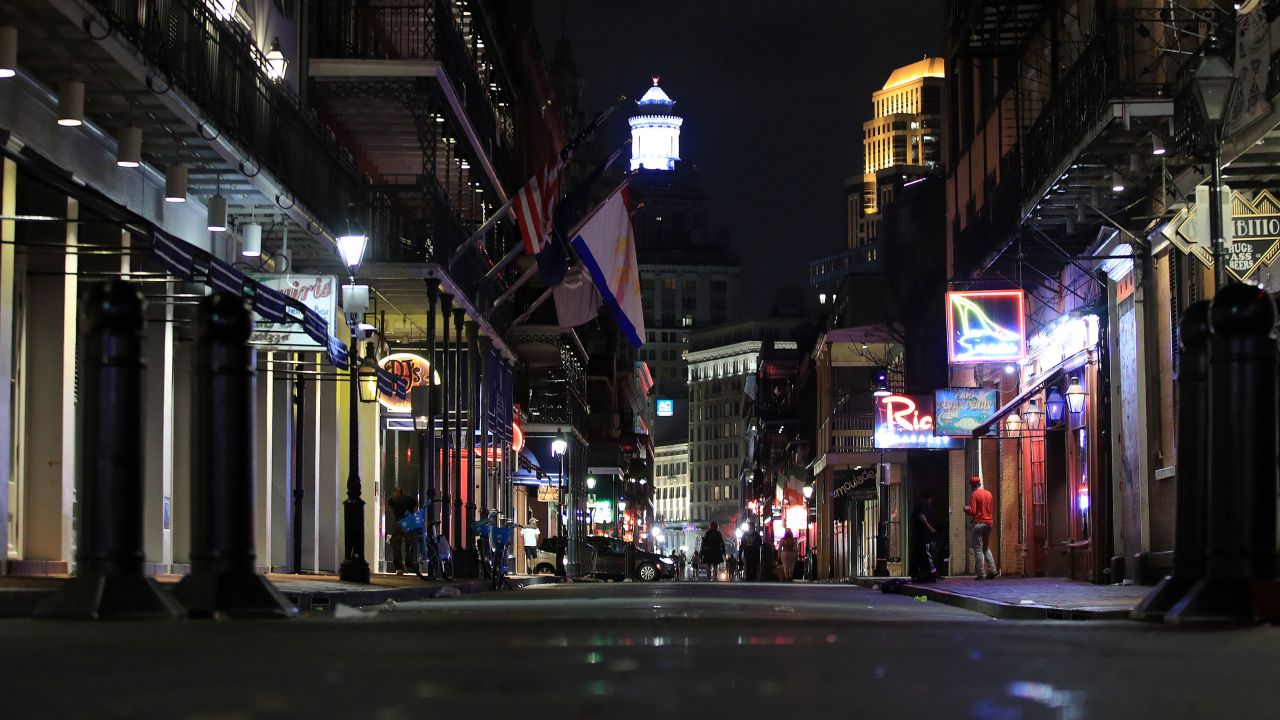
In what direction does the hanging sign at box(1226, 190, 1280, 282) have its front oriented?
toward the camera

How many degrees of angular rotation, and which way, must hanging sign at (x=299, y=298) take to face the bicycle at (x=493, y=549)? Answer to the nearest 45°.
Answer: approximately 180°

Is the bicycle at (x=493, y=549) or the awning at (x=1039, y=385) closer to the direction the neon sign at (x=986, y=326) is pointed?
the awning

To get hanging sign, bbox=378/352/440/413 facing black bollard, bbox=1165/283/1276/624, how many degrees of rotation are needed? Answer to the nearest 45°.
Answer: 0° — it already faces it

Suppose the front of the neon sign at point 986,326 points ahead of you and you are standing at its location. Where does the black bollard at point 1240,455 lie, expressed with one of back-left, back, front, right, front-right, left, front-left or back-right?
front

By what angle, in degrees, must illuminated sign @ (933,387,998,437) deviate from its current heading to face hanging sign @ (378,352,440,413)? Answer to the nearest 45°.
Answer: approximately 45° to its right

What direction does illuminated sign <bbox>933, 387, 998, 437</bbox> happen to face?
toward the camera

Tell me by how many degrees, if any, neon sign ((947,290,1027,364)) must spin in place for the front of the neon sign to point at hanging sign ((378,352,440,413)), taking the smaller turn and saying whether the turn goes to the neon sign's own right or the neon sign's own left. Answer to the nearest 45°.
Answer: approximately 90° to the neon sign's own right

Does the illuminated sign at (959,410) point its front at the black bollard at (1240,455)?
yes

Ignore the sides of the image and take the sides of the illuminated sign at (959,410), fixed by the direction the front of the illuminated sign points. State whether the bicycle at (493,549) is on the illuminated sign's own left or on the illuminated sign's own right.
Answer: on the illuminated sign's own right

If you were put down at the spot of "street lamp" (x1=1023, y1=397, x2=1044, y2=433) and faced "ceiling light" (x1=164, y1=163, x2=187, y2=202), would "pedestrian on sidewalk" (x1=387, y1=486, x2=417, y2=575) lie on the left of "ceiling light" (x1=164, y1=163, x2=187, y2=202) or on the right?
right

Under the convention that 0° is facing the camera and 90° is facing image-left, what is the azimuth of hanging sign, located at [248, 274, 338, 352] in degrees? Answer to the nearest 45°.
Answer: approximately 0°
